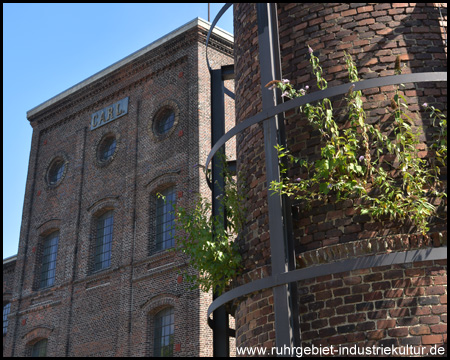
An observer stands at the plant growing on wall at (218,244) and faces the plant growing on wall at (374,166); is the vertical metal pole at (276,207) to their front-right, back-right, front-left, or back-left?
front-right

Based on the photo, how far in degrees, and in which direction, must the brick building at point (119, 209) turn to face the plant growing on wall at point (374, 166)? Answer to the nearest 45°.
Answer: approximately 45° to its left

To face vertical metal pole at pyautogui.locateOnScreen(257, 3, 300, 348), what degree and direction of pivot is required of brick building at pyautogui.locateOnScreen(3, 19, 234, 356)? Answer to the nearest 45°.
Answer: approximately 45° to its left

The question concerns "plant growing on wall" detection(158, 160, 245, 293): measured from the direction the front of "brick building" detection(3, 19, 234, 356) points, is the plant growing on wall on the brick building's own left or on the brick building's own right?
on the brick building's own left

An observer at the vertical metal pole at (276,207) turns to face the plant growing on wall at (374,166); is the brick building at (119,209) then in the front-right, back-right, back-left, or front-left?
back-left

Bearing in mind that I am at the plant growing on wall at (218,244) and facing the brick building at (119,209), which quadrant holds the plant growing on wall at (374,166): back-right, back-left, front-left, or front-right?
back-right

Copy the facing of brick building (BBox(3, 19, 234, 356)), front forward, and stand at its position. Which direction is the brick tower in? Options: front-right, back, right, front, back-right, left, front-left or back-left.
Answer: front-left

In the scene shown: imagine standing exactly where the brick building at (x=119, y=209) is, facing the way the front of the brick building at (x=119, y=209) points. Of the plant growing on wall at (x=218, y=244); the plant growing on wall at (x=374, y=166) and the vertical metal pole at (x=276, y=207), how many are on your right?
0

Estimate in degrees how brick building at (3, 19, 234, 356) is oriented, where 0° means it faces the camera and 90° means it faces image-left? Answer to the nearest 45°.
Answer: approximately 45°
